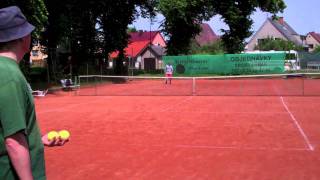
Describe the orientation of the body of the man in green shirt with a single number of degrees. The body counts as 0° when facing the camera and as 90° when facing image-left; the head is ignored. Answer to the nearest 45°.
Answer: approximately 225°

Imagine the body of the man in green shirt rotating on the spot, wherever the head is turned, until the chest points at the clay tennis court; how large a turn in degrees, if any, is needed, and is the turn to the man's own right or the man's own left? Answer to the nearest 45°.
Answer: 0° — they already face it

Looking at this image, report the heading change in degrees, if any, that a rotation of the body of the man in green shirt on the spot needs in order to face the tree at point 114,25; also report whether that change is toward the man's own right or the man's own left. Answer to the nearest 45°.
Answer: approximately 45° to the man's own left

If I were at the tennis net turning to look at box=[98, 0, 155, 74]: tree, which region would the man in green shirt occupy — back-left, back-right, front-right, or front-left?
back-left

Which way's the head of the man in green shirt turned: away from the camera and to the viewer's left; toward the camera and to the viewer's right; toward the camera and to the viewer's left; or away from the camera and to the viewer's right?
away from the camera and to the viewer's right

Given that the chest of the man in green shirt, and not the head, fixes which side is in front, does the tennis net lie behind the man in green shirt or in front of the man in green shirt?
in front

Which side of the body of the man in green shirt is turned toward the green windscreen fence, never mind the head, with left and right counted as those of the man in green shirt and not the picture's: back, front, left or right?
front
